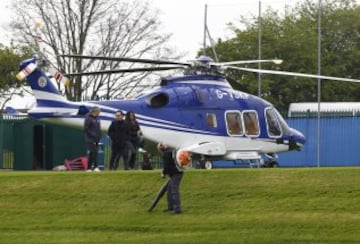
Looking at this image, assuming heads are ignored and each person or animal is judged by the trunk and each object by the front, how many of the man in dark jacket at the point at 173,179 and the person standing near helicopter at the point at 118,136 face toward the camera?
1

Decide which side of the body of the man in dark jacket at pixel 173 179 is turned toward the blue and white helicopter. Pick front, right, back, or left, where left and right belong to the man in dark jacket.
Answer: right

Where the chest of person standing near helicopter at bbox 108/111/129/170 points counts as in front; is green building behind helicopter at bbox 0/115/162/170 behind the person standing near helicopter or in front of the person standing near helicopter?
behind

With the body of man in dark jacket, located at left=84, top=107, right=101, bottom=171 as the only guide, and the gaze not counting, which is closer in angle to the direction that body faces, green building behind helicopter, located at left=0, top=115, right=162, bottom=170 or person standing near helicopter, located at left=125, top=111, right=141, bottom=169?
the person standing near helicopter

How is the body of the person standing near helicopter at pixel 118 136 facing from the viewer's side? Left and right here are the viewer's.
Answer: facing the viewer

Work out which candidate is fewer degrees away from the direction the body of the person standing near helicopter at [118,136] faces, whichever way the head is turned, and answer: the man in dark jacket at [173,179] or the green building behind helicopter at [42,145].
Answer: the man in dark jacket

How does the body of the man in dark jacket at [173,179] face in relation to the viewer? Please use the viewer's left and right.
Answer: facing to the left of the viewer

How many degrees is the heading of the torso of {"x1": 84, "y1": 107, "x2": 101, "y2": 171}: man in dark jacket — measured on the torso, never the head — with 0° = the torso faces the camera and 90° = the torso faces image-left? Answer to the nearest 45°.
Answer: approximately 315°

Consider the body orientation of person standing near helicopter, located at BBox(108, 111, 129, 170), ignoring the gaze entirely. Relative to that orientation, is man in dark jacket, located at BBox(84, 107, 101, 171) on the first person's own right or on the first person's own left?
on the first person's own right

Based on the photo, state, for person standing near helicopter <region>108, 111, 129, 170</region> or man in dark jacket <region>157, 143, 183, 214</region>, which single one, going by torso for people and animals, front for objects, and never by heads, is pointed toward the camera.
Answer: the person standing near helicopter

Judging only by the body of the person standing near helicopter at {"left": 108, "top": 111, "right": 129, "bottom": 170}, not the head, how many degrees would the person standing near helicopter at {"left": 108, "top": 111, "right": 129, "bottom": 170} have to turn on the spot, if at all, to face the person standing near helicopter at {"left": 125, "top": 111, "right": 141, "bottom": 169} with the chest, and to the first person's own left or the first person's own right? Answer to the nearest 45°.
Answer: approximately 135° to the first person's own left
